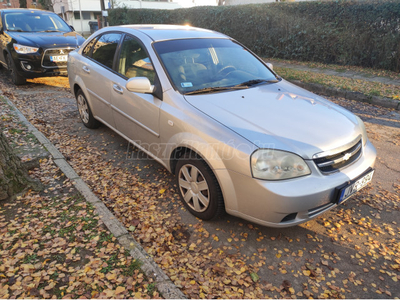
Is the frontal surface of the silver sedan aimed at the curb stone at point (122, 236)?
no

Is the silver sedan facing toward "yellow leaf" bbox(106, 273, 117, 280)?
no

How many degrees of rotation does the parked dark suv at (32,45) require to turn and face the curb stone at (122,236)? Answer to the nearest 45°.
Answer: approximately 45° to its right

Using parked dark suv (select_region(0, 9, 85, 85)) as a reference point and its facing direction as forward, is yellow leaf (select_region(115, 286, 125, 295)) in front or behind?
in front

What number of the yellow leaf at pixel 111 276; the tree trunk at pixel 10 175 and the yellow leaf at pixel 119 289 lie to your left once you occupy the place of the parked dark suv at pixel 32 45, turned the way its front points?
0

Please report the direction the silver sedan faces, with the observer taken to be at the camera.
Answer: facing the viewer and to the right of the viewer

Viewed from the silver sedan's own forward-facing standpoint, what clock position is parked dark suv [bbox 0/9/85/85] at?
The parked dark suv is roughly at 6 o'clock from the silver sedan.

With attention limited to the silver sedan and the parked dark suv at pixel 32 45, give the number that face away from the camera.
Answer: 0

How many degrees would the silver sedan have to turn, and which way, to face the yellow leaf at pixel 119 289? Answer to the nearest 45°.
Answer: approximately 90° to its right

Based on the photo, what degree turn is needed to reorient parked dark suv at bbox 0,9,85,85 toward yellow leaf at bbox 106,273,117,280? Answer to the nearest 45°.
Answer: approximately 45° to its right

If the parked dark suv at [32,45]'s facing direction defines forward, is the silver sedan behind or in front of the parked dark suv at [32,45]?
in front

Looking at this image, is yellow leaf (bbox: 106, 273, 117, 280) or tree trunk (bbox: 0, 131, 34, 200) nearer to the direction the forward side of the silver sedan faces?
the yellow leaf
